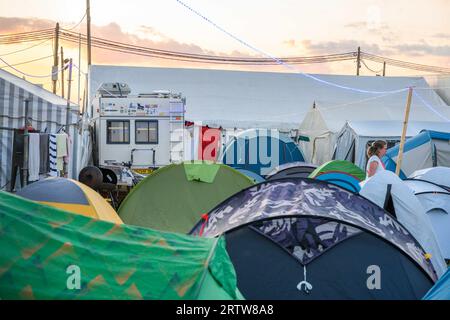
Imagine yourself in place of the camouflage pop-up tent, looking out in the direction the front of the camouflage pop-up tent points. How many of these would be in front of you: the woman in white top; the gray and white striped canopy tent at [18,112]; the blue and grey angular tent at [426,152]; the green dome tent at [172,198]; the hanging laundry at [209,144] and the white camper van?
0

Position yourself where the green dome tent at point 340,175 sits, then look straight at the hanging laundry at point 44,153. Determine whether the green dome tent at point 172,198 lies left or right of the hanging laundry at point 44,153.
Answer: left

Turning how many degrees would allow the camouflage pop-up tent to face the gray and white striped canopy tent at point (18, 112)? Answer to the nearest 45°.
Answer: approximately 135° to its right

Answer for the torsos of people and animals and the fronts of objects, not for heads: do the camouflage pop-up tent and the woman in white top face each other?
no

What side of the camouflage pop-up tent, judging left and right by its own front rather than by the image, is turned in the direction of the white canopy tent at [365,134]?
back

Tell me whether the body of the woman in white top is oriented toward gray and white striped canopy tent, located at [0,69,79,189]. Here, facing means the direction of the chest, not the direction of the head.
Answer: no

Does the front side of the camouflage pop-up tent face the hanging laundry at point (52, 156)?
no

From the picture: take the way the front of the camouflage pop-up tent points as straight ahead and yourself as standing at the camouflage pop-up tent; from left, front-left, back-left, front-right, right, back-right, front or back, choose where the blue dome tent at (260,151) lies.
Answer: back

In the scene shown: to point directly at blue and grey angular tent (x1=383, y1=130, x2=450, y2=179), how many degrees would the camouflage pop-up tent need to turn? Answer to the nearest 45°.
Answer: approximately 180°

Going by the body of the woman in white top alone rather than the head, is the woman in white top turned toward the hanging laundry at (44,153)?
no

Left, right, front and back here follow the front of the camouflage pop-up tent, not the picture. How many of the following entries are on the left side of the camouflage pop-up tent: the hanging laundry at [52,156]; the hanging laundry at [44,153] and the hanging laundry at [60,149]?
0

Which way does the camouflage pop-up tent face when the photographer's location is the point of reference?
facing the viewer

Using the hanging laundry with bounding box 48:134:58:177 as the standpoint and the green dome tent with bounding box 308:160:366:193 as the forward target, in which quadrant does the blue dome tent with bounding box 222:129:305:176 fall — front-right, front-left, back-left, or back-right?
front-left
